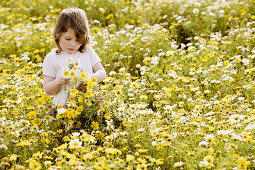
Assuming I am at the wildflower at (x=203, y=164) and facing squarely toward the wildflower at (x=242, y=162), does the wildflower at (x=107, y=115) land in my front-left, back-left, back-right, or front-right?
back-left

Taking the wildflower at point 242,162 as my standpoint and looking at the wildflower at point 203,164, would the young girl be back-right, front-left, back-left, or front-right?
front-right

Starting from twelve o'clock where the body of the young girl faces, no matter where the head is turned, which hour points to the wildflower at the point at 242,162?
The wildflower is roughly at 11 o'clock from the young girl.

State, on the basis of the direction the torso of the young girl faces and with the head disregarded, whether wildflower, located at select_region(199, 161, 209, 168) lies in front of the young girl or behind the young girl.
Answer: in front

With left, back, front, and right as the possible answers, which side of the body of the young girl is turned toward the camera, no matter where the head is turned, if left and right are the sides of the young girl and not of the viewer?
front
